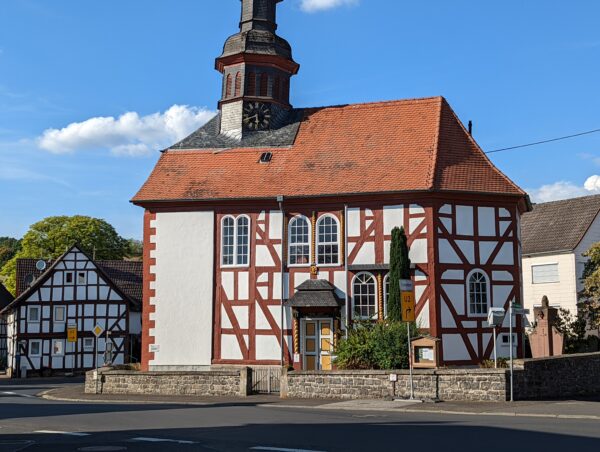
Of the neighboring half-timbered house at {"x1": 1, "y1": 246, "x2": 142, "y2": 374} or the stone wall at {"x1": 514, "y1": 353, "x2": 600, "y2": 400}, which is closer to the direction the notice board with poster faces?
the stone wall

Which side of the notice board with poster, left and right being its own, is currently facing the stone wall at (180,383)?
right

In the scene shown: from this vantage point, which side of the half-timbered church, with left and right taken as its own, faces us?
front

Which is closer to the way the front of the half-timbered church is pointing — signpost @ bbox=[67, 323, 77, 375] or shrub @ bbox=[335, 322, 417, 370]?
the shrub

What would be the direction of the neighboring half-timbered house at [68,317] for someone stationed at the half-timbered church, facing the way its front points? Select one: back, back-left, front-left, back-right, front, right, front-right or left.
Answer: back-right

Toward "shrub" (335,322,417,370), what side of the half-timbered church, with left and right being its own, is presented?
front

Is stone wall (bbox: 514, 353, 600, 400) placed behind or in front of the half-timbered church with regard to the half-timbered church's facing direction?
in front

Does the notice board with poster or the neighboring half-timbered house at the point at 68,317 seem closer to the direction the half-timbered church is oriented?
the notice board with poster

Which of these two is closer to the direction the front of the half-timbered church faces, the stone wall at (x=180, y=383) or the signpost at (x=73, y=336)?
the stone wall

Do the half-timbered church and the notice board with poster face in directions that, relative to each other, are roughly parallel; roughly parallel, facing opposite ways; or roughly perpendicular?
roughly parallel

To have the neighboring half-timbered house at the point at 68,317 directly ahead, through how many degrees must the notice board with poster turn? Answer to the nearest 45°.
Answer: approximately 135° to its right

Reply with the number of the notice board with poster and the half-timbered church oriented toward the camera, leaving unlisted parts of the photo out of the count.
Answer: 2

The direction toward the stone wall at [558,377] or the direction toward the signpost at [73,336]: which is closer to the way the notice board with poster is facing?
the stone wall

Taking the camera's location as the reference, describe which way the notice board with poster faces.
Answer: facing the viewer

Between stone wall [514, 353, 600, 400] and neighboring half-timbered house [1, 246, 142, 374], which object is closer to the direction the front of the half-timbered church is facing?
the stone wall

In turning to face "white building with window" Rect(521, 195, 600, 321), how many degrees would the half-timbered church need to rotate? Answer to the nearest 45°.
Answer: approximately 135° to its left

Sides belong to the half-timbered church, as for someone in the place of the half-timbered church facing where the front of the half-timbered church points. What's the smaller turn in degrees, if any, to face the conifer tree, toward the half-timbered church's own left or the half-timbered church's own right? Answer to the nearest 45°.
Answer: approximately 45° to the half-timbered church's own left

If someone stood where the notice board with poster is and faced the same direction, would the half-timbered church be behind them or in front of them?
behind

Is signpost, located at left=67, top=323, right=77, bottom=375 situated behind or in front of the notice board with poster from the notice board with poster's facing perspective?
behind
